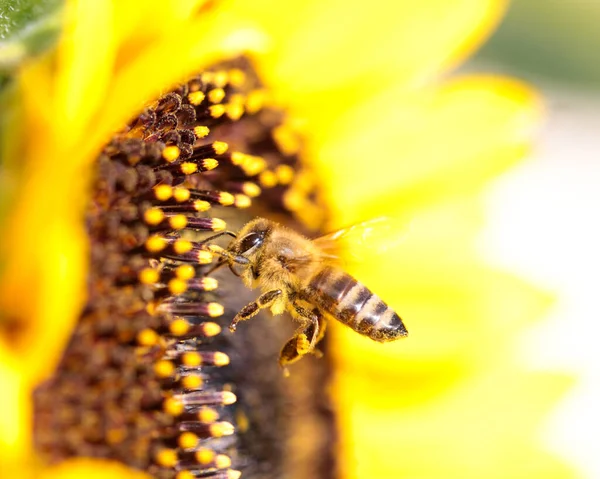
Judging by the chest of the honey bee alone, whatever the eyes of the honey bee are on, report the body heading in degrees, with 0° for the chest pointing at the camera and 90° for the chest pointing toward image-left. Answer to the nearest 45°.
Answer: approximately 90°
